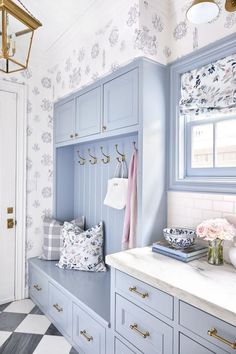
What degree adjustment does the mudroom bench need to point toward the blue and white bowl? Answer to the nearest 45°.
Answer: approximately 90° to its left

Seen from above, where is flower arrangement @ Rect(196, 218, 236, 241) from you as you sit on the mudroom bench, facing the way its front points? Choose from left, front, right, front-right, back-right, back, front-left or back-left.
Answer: left

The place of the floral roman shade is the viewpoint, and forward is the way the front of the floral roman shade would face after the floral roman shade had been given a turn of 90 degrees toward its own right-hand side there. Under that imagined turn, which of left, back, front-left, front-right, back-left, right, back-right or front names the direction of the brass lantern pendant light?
left

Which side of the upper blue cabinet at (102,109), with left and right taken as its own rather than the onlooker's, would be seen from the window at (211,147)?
left

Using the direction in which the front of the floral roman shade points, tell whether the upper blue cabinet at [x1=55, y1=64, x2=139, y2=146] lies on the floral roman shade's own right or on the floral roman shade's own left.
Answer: on the floral roman shade's own right

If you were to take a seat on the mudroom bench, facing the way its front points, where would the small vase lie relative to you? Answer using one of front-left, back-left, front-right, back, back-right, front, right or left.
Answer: left

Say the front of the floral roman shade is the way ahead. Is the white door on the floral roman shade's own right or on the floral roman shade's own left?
on the floral roman shade's own right

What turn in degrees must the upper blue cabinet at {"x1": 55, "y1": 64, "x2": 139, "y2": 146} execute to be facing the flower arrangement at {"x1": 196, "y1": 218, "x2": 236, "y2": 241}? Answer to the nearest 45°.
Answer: approximately 90° to its left

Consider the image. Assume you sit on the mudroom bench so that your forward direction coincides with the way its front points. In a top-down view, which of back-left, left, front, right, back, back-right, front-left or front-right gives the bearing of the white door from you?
right

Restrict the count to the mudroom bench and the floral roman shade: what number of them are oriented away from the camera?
0

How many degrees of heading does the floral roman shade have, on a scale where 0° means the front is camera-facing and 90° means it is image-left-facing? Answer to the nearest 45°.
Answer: approximately 45°

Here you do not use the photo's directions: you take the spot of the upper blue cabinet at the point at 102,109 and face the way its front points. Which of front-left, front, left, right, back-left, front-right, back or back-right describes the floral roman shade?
left

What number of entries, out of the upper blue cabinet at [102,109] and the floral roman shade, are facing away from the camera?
0
